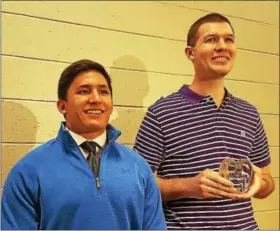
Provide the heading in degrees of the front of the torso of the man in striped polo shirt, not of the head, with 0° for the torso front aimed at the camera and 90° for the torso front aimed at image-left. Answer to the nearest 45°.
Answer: approximately 315°

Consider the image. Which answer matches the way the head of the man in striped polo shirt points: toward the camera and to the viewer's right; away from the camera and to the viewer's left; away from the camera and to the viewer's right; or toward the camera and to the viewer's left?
toward the camera and to the viewer's right
